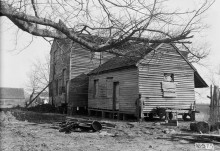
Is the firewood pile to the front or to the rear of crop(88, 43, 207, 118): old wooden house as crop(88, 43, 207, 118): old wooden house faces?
to the front

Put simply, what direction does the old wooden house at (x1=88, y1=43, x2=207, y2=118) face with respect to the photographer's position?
facing the viewer and to the left of the viewer
